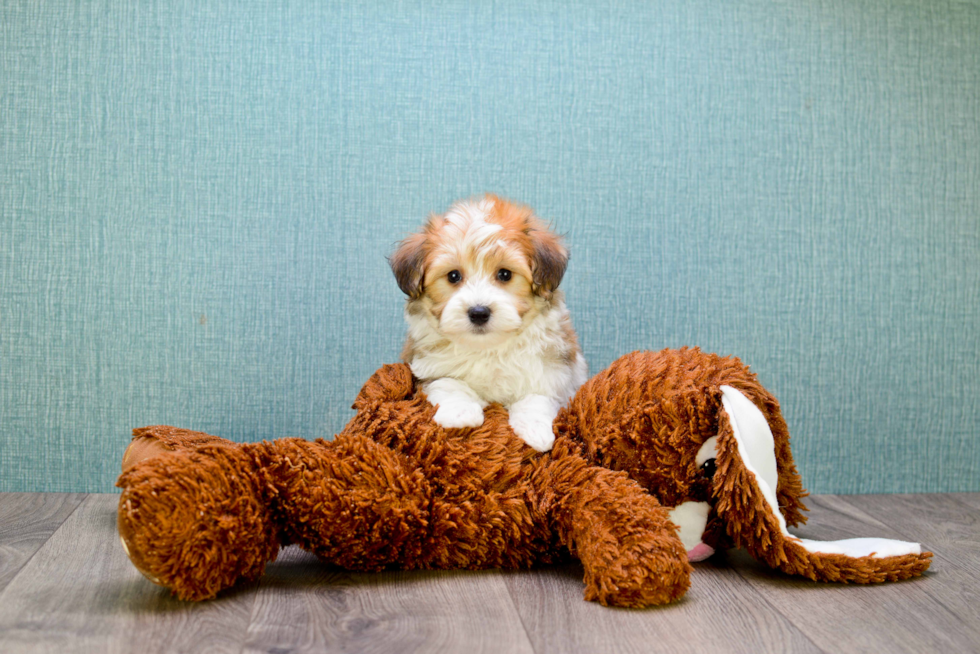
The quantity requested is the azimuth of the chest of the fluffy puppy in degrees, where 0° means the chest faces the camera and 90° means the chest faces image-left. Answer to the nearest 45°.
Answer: approximately 0°
